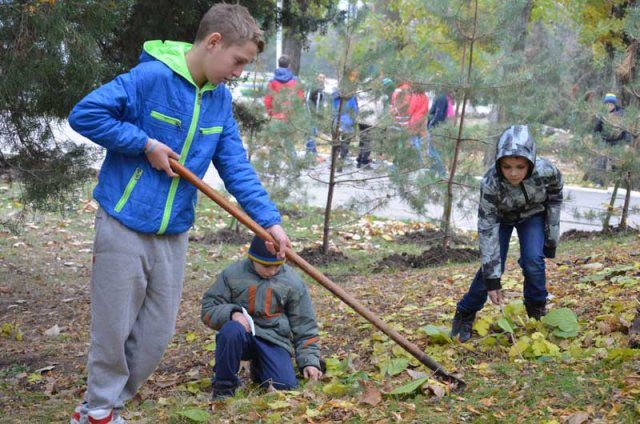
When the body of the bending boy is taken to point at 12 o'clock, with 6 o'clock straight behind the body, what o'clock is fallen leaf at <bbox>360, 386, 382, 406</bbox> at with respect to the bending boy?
The fallen leaf is roughly at 1 o'clock from the bending boy.

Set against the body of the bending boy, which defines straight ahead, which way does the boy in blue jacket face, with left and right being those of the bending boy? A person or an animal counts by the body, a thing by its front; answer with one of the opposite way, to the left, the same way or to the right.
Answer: to the left

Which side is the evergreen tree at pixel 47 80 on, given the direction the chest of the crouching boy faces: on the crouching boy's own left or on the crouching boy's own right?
on the crouching boy's own right

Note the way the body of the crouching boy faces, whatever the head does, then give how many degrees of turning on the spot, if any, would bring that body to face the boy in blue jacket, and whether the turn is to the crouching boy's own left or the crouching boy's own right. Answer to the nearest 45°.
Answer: approximately 45° to the crouching boy's own right

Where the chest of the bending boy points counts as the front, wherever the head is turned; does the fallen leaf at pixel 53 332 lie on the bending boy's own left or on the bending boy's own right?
on the bending boy's own right

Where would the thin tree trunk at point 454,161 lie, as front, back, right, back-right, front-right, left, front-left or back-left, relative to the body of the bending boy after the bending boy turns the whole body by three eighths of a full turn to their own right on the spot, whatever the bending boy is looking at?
front-right
